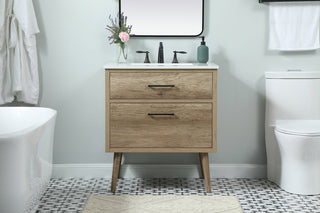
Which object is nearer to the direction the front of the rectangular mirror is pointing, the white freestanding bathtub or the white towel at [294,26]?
the white freestanding bathtub

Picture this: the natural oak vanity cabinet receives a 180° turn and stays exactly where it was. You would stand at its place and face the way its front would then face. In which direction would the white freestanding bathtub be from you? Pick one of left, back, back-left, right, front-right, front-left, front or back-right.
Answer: back-left

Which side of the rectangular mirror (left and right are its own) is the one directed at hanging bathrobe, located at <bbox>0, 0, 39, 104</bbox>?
right

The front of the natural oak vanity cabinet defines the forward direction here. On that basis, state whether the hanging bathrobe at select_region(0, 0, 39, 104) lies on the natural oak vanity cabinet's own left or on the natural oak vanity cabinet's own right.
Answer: on the natural oak vanity cabinet's own right

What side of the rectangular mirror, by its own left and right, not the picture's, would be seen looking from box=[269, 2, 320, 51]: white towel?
left

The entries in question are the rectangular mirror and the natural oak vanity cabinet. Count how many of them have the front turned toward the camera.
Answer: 2

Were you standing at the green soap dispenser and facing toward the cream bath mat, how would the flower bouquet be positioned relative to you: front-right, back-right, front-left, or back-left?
front-right

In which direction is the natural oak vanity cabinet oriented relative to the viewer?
toward the camera
